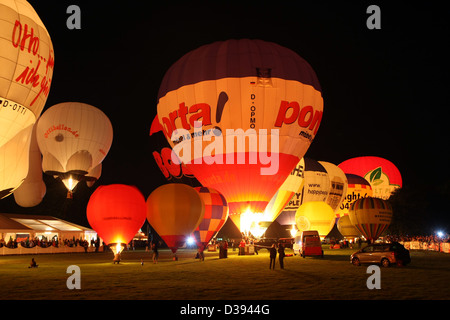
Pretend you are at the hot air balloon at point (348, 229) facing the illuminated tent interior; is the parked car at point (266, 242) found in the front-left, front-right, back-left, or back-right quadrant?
front-left

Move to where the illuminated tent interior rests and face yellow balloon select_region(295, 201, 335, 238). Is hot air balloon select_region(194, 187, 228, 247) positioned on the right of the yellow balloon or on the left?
right

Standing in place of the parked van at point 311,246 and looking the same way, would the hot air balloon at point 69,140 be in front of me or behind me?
in front
